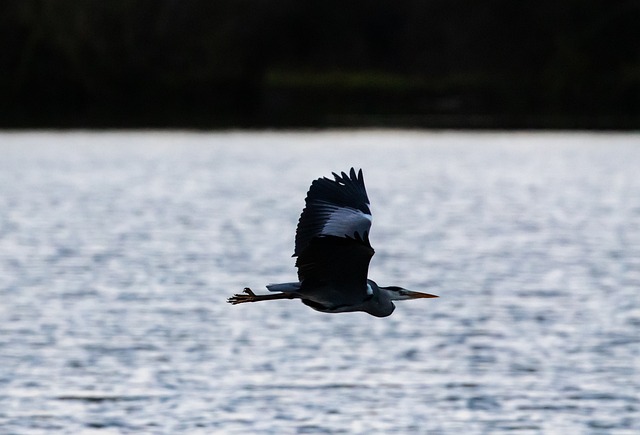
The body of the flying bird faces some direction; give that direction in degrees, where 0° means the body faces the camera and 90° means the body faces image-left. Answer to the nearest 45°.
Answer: approximately 270°
